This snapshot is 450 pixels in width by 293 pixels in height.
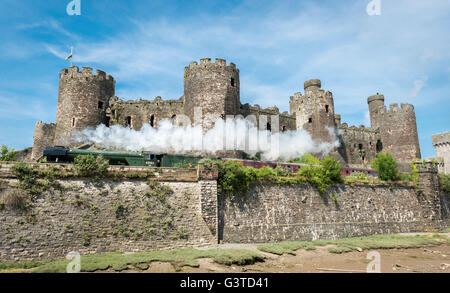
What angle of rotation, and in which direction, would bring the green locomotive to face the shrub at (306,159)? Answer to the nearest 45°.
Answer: approximately 135° to its right

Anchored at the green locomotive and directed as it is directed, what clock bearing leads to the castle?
The castle is roughly at 4 o'clock from the green locomotive.

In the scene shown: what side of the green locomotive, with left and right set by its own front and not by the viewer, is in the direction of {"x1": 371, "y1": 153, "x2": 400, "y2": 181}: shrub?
back

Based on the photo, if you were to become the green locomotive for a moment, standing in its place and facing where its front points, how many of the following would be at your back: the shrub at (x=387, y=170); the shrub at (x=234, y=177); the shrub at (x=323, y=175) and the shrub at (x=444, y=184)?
4

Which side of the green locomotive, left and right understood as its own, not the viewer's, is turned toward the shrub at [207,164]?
back

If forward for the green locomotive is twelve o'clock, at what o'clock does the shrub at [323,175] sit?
The shrub is roughly at 6 o'clock from the green locomotive.

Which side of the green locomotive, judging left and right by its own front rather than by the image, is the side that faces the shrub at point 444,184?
back

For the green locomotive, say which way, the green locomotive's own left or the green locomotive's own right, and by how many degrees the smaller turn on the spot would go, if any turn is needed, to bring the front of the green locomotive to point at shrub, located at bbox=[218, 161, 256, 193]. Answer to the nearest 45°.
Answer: approximately 180°

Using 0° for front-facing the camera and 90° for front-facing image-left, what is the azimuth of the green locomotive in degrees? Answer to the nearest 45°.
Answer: approximately 90°

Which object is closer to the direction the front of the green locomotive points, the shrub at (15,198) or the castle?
the shrub
